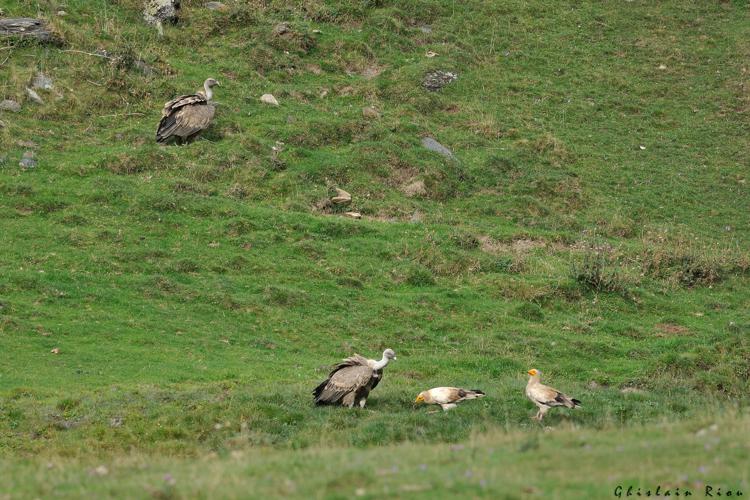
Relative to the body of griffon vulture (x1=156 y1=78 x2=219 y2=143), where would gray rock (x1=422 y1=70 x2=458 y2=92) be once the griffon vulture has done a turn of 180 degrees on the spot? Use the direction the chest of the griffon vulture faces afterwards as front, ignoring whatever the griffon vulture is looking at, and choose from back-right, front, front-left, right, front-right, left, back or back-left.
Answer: back-right

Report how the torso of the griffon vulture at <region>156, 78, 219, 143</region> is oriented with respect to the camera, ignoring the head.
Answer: to the viewer's right

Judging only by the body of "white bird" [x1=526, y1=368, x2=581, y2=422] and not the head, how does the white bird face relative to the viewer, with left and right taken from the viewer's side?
facing to the left of the viewer

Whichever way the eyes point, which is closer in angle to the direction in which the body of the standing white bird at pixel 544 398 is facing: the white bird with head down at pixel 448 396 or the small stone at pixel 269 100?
the white bird with head down

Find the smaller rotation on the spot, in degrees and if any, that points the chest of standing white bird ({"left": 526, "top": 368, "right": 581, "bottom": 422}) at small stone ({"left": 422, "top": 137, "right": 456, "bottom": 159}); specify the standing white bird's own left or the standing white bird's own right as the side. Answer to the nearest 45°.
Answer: approximately 90° to the standing white bird's own right

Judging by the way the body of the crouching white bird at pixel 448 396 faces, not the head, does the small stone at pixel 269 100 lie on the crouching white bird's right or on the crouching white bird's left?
on the crouching white bird's right

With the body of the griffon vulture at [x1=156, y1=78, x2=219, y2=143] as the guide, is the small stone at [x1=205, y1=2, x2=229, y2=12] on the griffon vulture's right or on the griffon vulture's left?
on the griffon vulture's left

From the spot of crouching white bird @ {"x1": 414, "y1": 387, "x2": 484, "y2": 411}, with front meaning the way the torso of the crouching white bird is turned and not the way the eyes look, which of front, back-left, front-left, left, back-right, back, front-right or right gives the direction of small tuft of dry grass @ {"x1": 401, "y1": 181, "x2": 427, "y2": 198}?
right

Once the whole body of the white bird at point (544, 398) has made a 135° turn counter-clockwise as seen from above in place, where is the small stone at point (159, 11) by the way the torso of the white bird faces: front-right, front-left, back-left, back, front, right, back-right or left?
back

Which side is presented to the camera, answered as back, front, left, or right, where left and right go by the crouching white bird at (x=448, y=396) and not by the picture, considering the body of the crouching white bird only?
left

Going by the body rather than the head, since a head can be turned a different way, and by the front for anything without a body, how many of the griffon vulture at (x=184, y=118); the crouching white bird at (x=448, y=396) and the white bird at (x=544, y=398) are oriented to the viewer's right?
1

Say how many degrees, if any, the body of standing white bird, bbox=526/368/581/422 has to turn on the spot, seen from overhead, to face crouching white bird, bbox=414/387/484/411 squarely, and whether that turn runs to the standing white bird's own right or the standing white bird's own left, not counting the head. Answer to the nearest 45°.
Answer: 0° — it already faces it

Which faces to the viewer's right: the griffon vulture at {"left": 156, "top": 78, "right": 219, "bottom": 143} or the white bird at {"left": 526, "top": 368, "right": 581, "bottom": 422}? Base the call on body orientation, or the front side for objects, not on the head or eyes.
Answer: the griffon vulture

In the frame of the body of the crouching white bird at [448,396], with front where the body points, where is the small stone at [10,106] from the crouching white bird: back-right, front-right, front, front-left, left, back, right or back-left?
front-right

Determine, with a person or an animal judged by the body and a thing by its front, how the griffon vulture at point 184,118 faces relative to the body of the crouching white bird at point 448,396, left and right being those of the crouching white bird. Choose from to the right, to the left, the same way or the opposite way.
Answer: the opposite way
